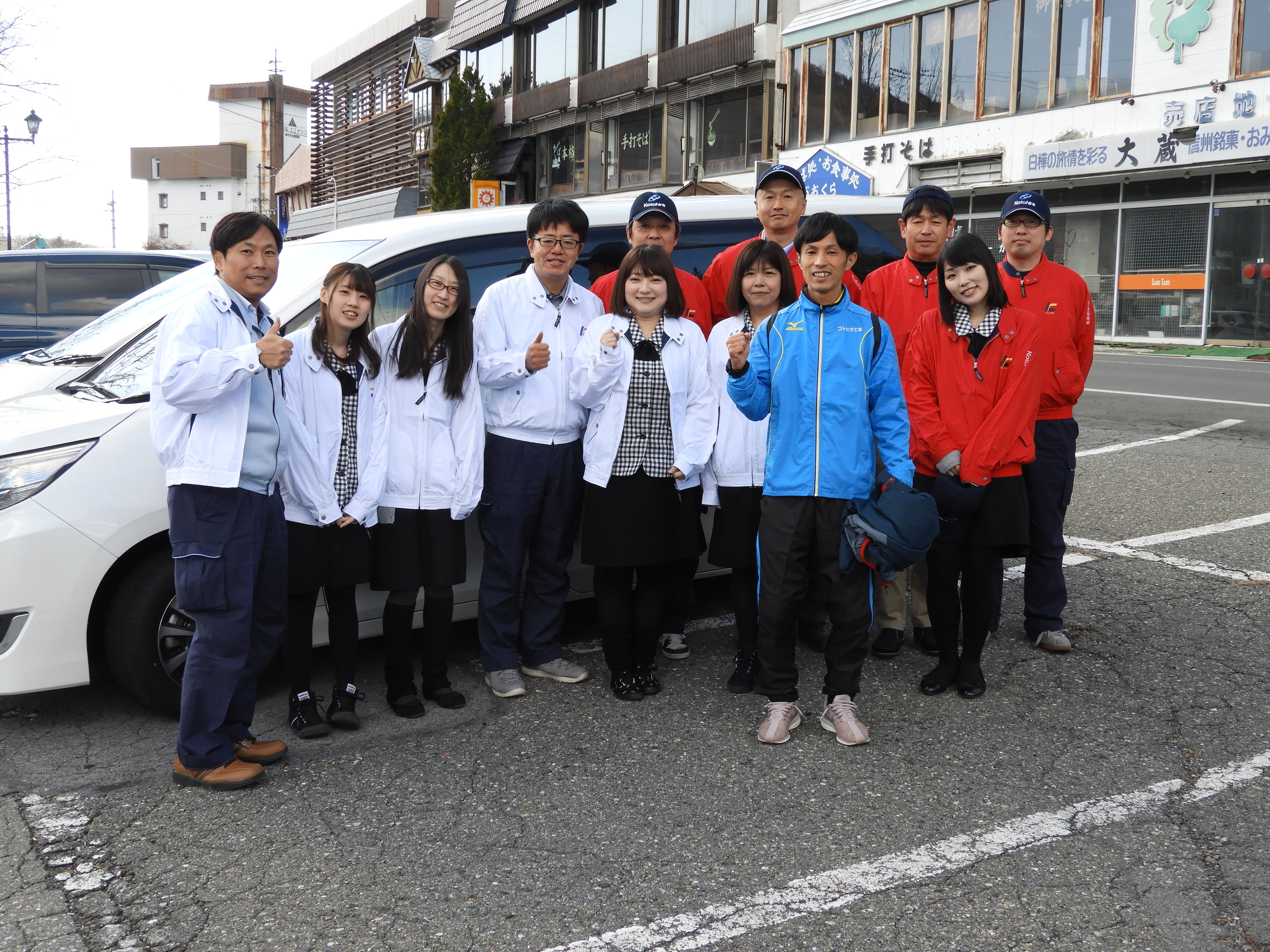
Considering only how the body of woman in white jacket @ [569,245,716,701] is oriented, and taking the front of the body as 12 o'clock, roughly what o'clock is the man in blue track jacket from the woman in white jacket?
The man in blue track jacket is roughly at 10 o'clock from the woman in white jacket.

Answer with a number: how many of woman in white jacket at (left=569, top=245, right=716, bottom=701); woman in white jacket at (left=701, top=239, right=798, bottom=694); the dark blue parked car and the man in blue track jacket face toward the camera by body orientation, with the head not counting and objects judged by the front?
3

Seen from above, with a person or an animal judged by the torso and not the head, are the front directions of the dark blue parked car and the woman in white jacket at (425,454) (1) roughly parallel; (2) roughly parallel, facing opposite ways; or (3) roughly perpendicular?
roughly perpendicular

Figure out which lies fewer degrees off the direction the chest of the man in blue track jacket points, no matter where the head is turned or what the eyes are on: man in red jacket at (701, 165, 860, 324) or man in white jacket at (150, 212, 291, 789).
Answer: the man in white jacket

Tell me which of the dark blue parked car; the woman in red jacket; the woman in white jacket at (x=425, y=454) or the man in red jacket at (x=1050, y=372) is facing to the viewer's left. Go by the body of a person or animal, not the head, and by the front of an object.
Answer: the dark blue parked car

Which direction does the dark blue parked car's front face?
to the viewer's left

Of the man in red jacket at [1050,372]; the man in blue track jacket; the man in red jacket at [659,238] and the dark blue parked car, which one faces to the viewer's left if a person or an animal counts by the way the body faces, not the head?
the dark blue parked car

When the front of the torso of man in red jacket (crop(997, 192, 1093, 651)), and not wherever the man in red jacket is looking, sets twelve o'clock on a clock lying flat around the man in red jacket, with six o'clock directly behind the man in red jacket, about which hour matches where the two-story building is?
The two-story building is roughly at 6 o'clock from the man in red jacket.

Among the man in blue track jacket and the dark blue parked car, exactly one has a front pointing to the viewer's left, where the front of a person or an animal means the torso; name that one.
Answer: the dark blue parked car

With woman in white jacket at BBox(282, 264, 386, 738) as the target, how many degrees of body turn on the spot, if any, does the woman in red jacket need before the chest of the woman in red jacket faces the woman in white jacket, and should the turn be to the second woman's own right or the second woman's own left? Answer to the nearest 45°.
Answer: approximately 45° to the second woman's own right
